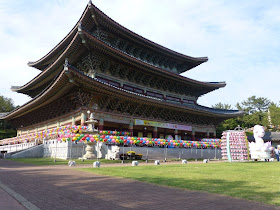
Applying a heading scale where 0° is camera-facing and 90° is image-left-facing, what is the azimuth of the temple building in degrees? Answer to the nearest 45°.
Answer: approximately 315°

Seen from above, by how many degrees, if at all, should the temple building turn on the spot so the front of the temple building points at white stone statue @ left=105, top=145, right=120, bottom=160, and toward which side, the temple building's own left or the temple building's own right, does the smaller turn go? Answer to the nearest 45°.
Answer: approximately 45° to the temple building's own right

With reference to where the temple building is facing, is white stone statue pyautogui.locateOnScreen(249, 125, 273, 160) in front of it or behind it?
in front
